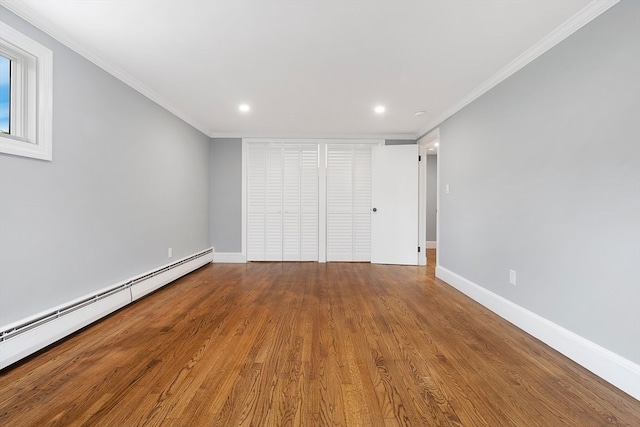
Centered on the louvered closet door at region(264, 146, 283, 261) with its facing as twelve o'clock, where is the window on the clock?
The window is roughly at 1 o'clock from the louvered closet door.

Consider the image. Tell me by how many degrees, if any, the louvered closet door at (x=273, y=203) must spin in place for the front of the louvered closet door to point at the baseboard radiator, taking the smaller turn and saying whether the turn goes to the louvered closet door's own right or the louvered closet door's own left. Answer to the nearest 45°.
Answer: approximately 45° to the louvered closet door's own right

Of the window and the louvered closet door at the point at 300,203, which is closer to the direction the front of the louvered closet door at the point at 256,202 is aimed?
the window

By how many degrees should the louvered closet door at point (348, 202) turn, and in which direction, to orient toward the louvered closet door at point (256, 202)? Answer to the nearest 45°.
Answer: approximately 90° to its right

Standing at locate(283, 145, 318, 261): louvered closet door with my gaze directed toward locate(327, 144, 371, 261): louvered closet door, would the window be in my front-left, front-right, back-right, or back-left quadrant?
back-right

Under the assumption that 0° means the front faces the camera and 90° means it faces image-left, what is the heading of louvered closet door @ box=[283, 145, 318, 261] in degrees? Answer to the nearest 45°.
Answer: approximately 0°

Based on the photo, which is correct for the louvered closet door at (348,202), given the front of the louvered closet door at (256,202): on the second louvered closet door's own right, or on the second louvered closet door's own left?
on the second louvered closet door's own left
